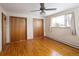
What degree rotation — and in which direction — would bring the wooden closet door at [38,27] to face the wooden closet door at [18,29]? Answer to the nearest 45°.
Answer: approximately 45° to its right

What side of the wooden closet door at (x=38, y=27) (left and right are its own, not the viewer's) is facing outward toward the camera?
front
